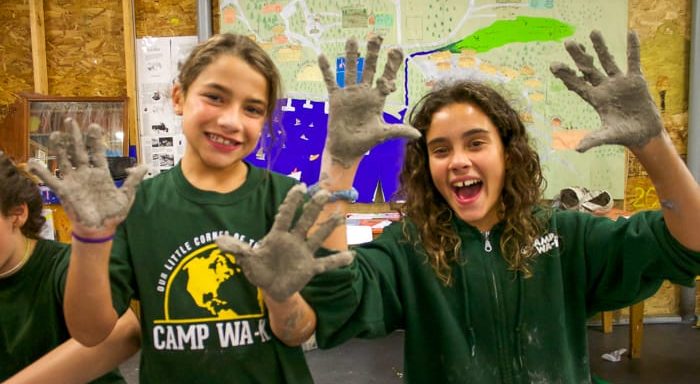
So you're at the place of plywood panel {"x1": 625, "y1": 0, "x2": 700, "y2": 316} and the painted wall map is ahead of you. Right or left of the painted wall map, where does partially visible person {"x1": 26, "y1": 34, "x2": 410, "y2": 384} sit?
left

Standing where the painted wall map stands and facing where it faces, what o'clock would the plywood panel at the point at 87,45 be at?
The plywood panel is roughly at 3 o'clock from the painted wall map.

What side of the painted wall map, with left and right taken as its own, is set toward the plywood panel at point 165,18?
right

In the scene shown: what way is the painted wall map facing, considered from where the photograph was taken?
facing the viewer

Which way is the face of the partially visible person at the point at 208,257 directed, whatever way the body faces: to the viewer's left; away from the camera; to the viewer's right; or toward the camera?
toward the camera

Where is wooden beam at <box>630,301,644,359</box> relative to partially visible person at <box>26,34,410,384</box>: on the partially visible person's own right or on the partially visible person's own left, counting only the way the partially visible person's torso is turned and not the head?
on the partially visible person's own left

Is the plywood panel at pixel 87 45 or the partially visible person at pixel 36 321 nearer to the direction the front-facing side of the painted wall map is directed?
the partially visible person

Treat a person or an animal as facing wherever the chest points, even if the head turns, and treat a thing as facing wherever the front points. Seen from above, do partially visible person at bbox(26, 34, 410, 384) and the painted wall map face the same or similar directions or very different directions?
same or similar directions

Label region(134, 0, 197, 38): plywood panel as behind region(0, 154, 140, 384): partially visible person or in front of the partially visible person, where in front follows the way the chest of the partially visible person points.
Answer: behind

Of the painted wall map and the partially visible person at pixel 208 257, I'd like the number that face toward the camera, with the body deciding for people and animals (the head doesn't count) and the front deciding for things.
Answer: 2

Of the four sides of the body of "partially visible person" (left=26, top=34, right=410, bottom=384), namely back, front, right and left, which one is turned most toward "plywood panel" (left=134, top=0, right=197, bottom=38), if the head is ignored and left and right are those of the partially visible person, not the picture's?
back

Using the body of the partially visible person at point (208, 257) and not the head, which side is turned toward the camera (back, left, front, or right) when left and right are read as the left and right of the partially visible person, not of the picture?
front
